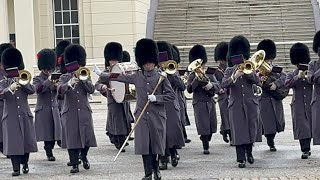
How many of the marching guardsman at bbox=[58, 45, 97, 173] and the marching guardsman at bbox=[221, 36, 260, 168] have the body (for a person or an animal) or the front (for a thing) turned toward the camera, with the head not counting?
2

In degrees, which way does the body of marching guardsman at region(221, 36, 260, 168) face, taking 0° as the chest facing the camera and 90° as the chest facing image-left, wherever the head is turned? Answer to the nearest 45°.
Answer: approximately 0°

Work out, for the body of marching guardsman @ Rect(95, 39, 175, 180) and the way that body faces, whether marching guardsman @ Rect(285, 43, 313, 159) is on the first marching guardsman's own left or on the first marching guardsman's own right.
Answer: on the first marching guardsman's own left

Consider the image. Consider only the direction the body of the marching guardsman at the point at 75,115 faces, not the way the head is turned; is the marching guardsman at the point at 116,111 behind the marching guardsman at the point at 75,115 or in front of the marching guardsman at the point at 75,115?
behind

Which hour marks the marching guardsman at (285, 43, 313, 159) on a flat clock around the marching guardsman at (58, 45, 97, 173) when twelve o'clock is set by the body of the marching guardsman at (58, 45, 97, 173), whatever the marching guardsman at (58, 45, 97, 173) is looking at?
the marching guardsman at (285, 43, 313, 159) is roughly at 9 o'clock from the marching guardsman at (58, 45, 97, 173).

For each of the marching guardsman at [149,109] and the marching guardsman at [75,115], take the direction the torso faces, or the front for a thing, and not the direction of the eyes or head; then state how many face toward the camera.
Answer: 2

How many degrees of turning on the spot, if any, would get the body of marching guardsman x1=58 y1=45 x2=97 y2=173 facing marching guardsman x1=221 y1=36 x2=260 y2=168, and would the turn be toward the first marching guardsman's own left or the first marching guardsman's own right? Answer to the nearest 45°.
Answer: approximately 90° to the first marching guardsman's own left
